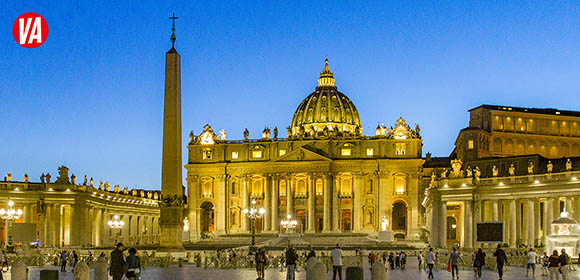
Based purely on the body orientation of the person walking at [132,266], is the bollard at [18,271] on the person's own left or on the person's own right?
on the person's own left

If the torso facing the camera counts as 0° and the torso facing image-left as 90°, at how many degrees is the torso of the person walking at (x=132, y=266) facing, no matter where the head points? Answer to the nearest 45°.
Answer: approximately 180°

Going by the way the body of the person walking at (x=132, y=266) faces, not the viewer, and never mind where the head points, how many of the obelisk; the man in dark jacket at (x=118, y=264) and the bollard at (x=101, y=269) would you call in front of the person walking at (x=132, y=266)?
1

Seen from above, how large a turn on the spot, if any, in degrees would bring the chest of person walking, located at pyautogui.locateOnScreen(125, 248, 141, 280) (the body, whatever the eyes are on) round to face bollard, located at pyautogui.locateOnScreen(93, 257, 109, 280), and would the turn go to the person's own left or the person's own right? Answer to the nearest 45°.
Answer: approximately 135° to the person's own left

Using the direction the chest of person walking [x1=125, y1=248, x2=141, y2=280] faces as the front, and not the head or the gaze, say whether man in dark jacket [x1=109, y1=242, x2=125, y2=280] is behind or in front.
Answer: behind

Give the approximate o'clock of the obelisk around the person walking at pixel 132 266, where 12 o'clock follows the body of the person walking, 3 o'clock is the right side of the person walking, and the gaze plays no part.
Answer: The obelisk is roughly at 12 o'clock from the person walking.
